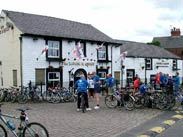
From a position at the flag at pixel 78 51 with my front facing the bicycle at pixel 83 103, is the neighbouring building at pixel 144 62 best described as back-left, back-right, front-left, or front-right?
back-left

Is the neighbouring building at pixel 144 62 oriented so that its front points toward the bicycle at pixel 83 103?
no

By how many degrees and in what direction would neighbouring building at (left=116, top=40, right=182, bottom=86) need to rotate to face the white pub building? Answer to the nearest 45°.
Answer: approximately 90° to its right

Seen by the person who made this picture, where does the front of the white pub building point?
facing the viewer and to the right of the viewer

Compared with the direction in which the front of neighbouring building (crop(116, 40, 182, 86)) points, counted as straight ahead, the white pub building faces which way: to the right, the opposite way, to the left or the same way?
the same way

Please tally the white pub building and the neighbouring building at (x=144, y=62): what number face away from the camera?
0

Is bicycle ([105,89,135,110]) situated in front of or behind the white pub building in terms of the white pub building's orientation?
in front

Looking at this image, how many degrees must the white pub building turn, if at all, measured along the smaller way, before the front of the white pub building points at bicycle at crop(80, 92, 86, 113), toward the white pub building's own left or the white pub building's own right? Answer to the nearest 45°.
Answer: approximately 45° to the white pub building's own right

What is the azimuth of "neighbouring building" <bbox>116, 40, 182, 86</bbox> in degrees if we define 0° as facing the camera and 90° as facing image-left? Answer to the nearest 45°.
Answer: approximately 315°

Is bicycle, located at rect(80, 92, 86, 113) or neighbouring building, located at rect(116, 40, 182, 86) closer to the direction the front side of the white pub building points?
the bicycle

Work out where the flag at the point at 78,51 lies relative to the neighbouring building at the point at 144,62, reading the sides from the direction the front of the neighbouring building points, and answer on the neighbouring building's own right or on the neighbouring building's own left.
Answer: on the neighbouring building's own right

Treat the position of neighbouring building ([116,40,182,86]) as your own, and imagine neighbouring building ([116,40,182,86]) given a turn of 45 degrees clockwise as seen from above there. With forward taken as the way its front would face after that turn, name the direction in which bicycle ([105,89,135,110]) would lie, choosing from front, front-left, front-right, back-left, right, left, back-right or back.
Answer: front

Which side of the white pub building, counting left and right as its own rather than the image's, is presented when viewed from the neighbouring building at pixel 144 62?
left
